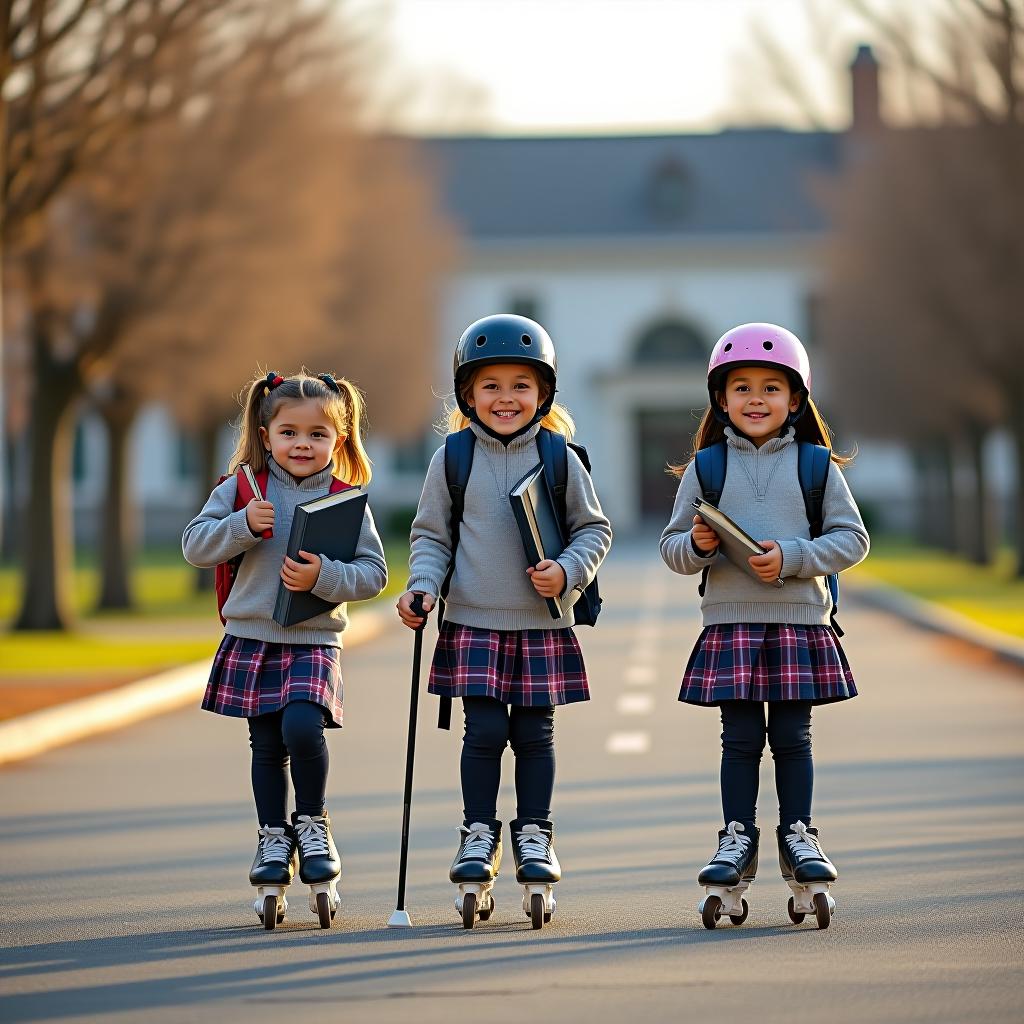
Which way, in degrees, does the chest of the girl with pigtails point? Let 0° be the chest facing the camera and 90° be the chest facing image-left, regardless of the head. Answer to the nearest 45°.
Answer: approximately 0°

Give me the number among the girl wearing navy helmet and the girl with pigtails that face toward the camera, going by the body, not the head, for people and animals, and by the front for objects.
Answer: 2

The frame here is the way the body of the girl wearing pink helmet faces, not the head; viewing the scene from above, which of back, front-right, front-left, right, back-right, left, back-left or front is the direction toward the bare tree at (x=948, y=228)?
back

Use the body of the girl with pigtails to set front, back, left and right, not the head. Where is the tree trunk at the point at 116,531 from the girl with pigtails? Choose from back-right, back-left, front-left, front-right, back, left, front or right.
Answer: back

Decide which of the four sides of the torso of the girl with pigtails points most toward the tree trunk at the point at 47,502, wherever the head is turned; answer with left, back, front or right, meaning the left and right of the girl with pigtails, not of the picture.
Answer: back

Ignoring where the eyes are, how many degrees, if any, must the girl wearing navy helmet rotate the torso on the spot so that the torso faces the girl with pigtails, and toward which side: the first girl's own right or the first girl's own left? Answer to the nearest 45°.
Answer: approximately 90° to the first girl's own right

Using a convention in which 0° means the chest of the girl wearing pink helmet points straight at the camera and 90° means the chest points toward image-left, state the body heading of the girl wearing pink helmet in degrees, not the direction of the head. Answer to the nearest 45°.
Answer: approximately 0°

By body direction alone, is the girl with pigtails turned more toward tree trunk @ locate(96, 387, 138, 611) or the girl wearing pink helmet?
the girl wearing pink helmet

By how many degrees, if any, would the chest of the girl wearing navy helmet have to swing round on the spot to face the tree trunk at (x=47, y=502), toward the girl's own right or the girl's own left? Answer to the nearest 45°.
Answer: approximately 180°

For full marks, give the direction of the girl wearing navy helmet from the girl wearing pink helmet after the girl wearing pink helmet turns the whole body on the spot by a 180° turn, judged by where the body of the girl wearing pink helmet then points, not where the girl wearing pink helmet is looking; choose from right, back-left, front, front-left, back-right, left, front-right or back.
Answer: left
